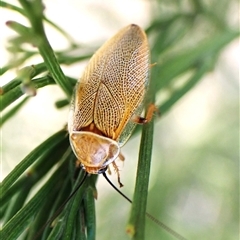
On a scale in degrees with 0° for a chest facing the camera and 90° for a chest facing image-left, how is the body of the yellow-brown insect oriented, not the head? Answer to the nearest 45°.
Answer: approximately 0°
